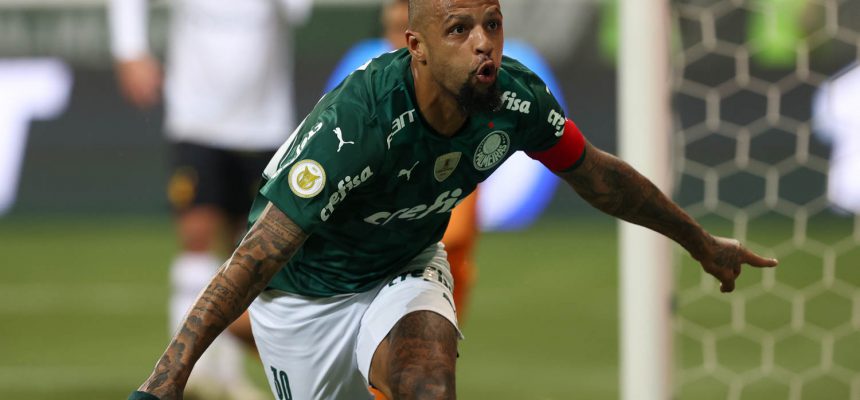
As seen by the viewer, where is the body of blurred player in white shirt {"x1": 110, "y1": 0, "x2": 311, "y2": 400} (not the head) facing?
toward the camera

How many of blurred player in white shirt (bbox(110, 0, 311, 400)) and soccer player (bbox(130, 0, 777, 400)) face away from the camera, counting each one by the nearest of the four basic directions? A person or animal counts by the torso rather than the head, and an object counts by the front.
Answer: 0

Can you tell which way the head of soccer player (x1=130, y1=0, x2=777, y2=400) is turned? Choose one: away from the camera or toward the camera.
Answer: toward the camera

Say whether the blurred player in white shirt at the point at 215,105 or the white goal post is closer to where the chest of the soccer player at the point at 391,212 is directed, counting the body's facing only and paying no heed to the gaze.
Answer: the white goal post

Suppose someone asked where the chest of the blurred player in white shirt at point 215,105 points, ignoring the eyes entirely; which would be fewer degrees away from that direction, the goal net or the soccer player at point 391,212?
the soccer player

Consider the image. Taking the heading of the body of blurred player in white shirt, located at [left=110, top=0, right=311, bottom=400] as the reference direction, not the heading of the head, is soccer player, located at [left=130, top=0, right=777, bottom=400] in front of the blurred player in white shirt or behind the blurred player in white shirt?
in front

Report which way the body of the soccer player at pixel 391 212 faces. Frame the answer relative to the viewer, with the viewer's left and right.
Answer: facing the viewer and to the right of the viewer

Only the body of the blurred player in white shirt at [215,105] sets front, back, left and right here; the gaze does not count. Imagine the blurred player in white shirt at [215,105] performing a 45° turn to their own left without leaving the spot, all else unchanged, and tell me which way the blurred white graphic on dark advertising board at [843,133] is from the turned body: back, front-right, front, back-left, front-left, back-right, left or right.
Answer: front-left

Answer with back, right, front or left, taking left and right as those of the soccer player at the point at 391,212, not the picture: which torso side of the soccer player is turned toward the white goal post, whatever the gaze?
left

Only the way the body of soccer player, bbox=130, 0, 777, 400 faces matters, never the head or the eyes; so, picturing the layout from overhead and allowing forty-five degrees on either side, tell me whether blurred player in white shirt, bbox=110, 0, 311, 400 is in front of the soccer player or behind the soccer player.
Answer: behind
